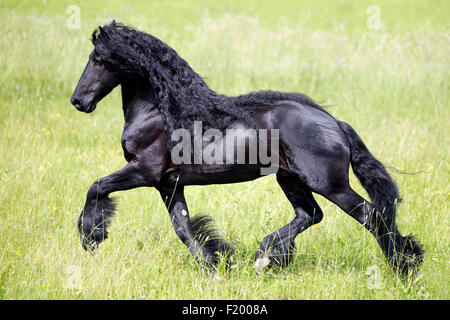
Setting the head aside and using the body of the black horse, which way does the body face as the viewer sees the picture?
to the viewer's left
